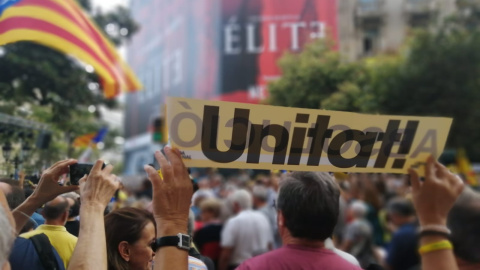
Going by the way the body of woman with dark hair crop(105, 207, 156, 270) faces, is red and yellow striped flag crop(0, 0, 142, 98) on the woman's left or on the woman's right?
on the woman's left

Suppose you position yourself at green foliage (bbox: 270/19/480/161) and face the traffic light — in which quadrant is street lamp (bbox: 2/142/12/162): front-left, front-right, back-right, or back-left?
front-left
